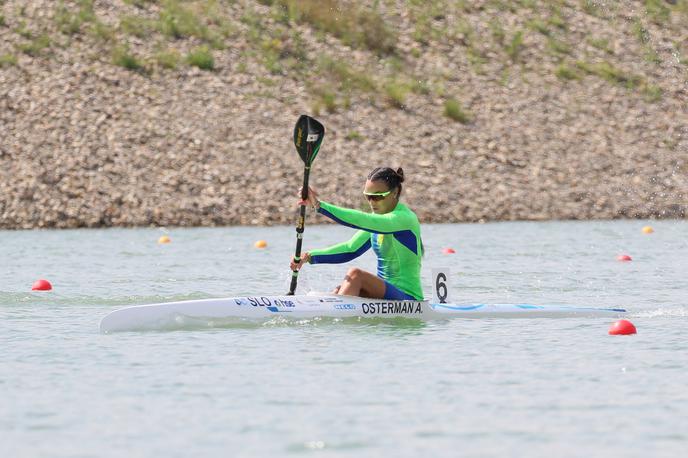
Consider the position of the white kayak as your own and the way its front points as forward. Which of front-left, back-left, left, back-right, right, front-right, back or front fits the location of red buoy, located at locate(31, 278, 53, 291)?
front-right

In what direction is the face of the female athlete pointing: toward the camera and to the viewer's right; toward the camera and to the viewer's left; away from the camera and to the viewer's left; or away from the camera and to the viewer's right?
toward the camera and to the viewer's left

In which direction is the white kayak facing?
to the viewer's left

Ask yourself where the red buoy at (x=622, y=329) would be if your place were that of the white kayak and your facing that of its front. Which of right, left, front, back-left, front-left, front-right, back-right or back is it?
back
